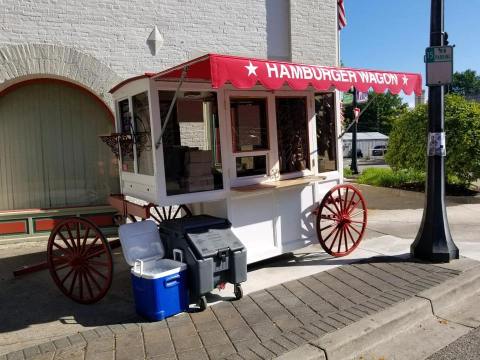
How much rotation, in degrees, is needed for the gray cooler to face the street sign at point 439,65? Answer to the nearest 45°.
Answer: approximately 45° to its left

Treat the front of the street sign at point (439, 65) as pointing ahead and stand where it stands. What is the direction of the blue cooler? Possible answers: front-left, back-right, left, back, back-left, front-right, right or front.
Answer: front-right

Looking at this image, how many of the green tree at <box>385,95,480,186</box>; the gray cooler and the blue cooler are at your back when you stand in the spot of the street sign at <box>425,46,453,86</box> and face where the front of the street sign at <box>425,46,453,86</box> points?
1

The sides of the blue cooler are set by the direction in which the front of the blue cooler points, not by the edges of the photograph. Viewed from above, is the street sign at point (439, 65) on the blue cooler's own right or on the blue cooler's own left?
on the blue cooler's own left

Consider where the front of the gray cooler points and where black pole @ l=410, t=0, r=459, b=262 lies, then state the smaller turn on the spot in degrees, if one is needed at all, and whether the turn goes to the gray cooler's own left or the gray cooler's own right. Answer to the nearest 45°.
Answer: approximately 45° to the gray cooler's own left

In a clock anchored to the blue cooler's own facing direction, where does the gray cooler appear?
The gray cooler is roughly at 10 o'clock from the blue cooler.

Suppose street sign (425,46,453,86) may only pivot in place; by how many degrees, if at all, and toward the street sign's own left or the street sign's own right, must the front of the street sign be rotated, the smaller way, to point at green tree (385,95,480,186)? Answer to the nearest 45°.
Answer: approximately 180°

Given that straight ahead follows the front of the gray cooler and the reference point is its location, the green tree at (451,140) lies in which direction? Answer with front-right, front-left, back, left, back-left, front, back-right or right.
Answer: left

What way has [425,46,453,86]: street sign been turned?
toward the camera

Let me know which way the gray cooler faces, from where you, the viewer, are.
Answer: facing the viewer and to the right of the viewer

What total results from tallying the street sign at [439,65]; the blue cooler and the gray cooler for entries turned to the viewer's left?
0
